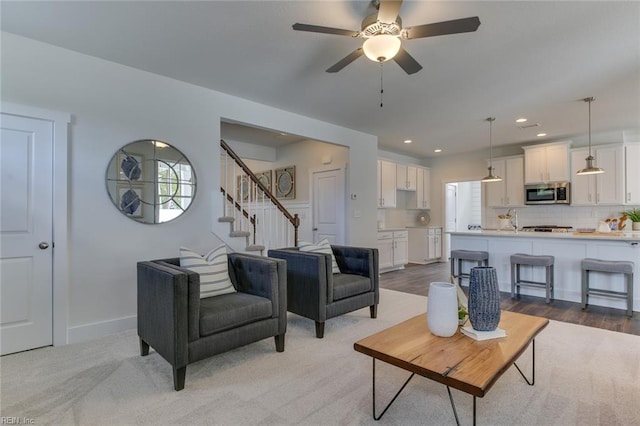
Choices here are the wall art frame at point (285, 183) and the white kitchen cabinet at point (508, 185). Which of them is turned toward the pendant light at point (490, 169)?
the white kitchen cabinet

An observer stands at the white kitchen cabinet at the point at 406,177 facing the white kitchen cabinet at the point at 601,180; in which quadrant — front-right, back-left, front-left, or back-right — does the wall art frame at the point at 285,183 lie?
back-right

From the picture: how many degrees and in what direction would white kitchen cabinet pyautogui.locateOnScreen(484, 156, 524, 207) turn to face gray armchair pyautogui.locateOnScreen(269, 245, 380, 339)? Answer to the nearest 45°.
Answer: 0° — it already faces it

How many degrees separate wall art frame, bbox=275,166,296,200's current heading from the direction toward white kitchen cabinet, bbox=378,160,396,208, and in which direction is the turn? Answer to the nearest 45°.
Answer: approximately 135° to its left

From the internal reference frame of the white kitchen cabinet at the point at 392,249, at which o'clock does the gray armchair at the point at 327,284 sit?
The gray armchair is roughly at 2 o'clock from the white kitchen cabinet.

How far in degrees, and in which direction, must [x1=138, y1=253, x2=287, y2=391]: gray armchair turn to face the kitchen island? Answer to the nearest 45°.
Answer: approximately 45° to its left

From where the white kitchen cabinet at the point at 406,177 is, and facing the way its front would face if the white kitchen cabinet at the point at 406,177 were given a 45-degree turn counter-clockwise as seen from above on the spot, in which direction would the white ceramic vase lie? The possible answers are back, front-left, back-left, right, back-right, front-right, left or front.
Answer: right

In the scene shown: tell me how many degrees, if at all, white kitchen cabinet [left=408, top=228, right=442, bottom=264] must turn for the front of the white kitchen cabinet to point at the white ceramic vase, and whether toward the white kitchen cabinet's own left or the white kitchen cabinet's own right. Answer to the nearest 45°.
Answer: approximately 45° to the white kitchen cabinet's own right

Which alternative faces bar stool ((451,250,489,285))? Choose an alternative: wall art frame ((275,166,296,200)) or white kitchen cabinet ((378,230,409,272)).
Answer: the white kitchen cabinet

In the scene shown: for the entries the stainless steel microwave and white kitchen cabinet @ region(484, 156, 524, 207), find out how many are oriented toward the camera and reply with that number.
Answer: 2

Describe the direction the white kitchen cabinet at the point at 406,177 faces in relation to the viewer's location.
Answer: facing the viewer and to the right of the viewer
